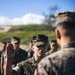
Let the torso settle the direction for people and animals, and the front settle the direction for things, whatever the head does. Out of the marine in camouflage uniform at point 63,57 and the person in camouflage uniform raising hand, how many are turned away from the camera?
1

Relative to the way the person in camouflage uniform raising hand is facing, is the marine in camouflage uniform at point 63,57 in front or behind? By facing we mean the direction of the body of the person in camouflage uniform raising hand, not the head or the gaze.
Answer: in front

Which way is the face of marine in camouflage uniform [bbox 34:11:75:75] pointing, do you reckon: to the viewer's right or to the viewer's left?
to the viewer's left
